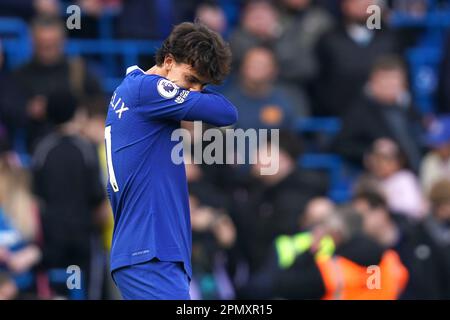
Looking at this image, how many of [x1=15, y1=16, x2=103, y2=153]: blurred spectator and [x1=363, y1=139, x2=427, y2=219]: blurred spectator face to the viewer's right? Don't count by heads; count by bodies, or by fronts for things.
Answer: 0

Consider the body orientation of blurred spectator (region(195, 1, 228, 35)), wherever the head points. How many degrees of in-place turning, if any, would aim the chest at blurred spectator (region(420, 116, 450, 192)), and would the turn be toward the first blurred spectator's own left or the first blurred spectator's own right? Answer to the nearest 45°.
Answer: approximately 90° to the first blurred spectator's own left
